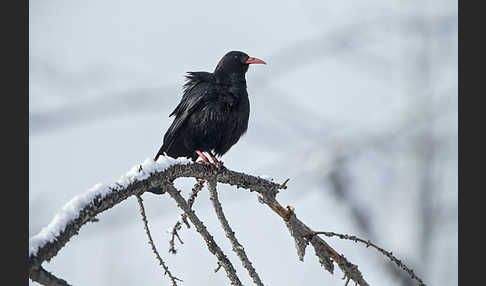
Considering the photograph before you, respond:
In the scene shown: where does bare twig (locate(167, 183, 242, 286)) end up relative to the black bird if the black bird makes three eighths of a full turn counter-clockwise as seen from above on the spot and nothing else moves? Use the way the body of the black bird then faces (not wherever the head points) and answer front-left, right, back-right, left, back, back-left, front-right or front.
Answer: back-left

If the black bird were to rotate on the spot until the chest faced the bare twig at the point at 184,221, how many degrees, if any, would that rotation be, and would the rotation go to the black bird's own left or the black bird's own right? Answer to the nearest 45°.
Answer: approximately 90° to the black bird's own right

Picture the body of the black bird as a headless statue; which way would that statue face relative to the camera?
to the viewer's right
